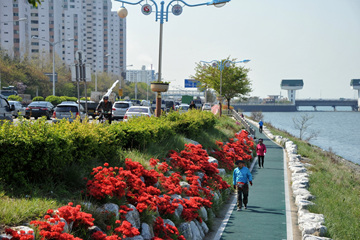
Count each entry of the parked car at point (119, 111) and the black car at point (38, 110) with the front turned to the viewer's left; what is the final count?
0
